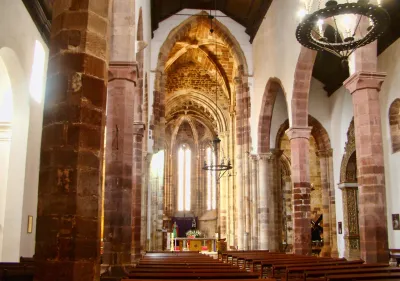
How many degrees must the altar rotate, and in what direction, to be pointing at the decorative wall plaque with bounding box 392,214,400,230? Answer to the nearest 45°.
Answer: approximately 45° to its left

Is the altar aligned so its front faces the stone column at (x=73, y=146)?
yes

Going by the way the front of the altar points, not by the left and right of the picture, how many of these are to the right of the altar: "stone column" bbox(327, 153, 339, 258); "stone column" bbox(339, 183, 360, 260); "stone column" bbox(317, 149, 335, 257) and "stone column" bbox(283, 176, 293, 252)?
0

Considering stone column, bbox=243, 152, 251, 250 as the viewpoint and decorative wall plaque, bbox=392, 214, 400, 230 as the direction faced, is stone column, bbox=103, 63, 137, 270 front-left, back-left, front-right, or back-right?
front-right

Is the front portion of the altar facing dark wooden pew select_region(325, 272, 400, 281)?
yes

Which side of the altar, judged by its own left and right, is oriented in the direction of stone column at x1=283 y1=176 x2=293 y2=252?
left

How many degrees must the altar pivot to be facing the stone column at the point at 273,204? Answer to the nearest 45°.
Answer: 0° — it already faces it

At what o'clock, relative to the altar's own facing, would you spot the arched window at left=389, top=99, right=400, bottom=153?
The arched window is roughly at 11 o'clock from the altar.

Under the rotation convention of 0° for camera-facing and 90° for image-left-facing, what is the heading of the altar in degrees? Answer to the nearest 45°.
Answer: approximately 0°

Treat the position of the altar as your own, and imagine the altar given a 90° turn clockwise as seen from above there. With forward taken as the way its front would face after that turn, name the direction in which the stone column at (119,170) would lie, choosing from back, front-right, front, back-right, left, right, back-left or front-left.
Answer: left

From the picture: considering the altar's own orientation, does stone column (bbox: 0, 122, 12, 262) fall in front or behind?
in front

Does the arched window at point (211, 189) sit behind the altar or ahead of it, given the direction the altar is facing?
behind

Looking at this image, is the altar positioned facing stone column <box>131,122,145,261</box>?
yes

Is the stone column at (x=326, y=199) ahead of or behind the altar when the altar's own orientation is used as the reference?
ahead

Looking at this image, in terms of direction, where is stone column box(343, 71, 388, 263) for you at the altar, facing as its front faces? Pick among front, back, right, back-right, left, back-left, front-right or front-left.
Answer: front
